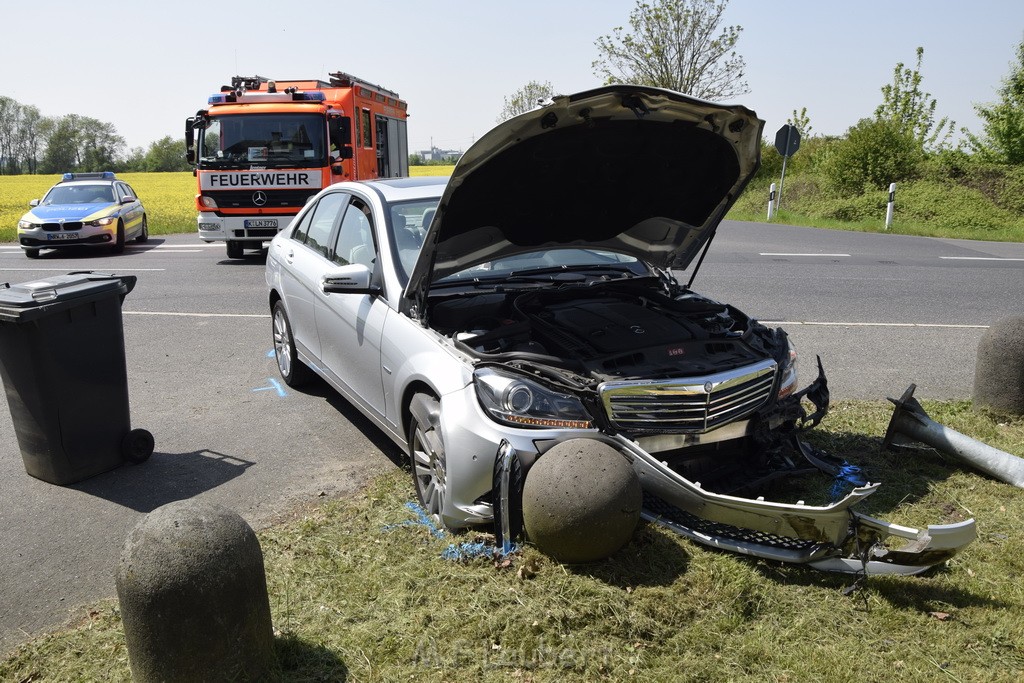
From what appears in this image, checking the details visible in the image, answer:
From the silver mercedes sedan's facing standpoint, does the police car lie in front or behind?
behind

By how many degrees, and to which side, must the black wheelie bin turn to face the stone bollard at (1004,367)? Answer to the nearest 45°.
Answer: approximately 135° to its left

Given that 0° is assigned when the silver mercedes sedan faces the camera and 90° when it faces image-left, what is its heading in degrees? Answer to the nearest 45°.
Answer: approximately 315°

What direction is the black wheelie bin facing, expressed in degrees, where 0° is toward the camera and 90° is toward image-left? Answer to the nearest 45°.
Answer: approximately 45°

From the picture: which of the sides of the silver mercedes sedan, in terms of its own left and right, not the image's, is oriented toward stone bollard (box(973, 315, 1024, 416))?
left

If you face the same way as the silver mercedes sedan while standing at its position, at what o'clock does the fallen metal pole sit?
The fallen metal pole is roughly at 10 o'clock from the silver mercedes sedan.

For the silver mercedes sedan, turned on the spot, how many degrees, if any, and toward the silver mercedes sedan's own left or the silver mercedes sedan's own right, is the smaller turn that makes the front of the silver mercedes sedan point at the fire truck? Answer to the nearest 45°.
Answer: approximately 180°

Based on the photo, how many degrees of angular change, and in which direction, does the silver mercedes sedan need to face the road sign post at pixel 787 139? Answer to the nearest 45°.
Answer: approximately 135° to its left

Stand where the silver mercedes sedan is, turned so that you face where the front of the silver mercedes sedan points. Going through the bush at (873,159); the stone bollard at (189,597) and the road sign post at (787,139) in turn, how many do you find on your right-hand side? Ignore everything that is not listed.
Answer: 1

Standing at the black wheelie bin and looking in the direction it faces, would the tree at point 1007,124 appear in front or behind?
behind

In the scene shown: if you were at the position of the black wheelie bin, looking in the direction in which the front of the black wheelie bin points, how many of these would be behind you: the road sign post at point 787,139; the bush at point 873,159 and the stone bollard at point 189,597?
2

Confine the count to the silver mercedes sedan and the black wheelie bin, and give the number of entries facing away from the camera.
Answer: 0
